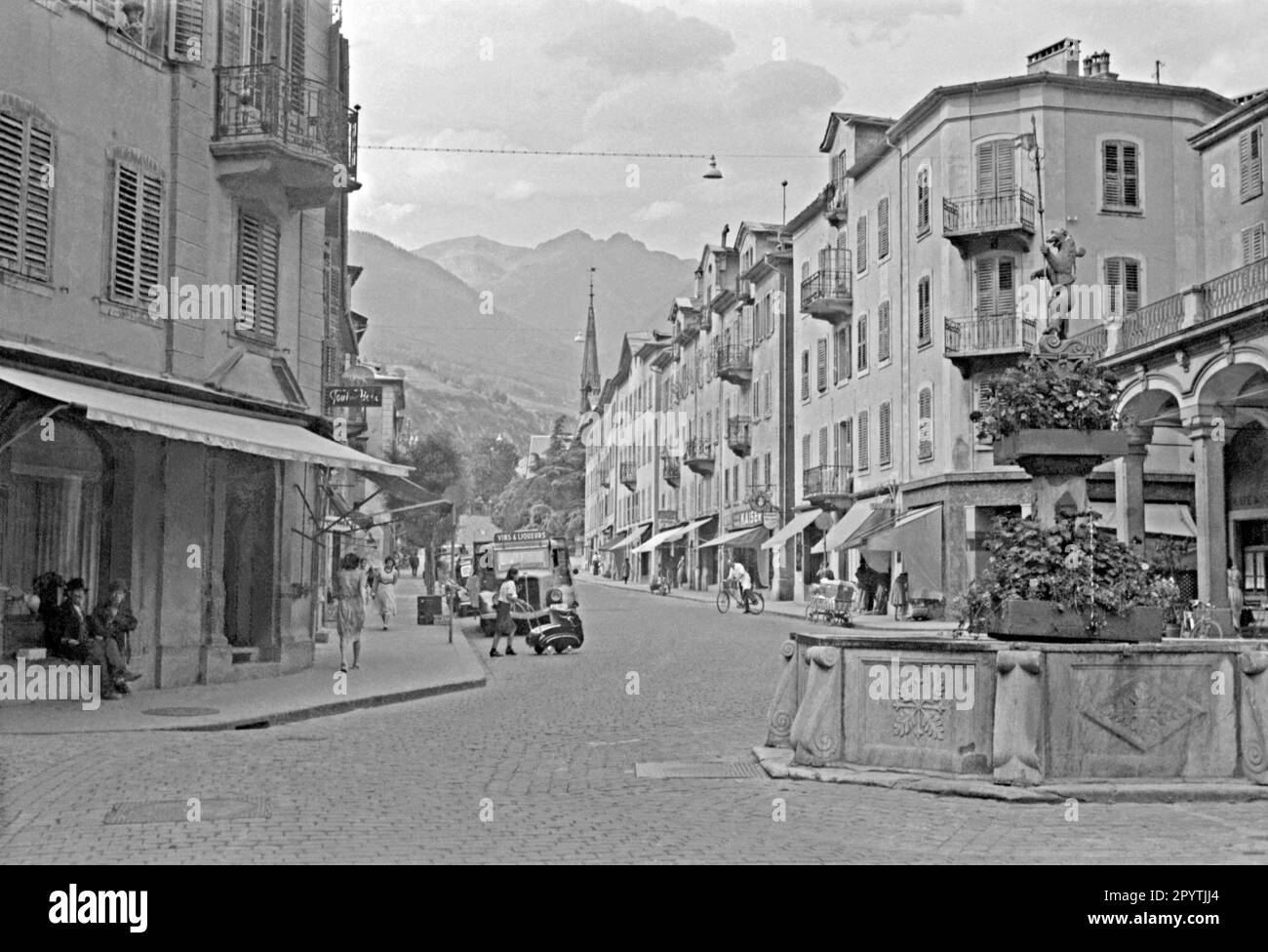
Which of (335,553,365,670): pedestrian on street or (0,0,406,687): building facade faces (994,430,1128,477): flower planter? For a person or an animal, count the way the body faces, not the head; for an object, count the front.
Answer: the building facade

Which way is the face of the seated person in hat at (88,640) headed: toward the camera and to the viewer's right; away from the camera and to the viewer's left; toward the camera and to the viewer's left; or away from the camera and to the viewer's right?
toward the camera and to the viewer's right

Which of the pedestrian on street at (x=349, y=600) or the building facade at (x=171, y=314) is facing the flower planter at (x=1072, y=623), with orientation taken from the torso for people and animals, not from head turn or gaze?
the building facade

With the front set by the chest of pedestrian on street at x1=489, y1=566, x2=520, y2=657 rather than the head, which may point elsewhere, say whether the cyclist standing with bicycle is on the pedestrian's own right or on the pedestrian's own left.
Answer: on the pedestrian's own left

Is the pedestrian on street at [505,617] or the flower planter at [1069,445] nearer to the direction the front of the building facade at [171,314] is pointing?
the flower planter

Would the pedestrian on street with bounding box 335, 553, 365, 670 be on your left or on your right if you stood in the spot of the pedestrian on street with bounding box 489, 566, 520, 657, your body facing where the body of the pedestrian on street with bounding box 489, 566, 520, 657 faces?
on your right

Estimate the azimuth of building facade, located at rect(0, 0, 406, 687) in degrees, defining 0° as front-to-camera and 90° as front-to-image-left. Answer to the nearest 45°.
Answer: approximately 315°
